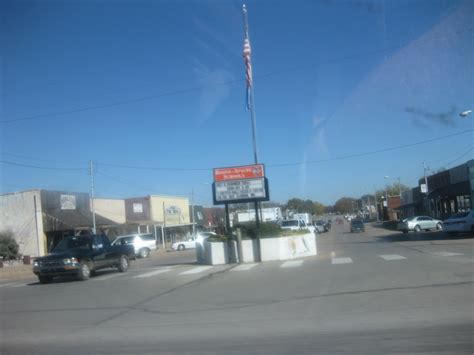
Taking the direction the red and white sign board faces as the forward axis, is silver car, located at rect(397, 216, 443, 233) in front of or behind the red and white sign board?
behind

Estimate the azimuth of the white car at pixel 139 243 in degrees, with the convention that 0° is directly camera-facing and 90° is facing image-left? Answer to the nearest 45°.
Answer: approximately 45°

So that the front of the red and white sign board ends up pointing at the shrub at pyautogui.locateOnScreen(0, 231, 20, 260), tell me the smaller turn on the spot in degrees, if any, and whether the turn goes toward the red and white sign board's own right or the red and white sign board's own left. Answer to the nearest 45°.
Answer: approximately 135° to the red and white sign board's own right

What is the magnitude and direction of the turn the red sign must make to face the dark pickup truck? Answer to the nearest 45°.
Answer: approximately 45° to its right

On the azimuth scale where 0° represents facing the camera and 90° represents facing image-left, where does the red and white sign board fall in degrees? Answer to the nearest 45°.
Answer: approximately 0°
